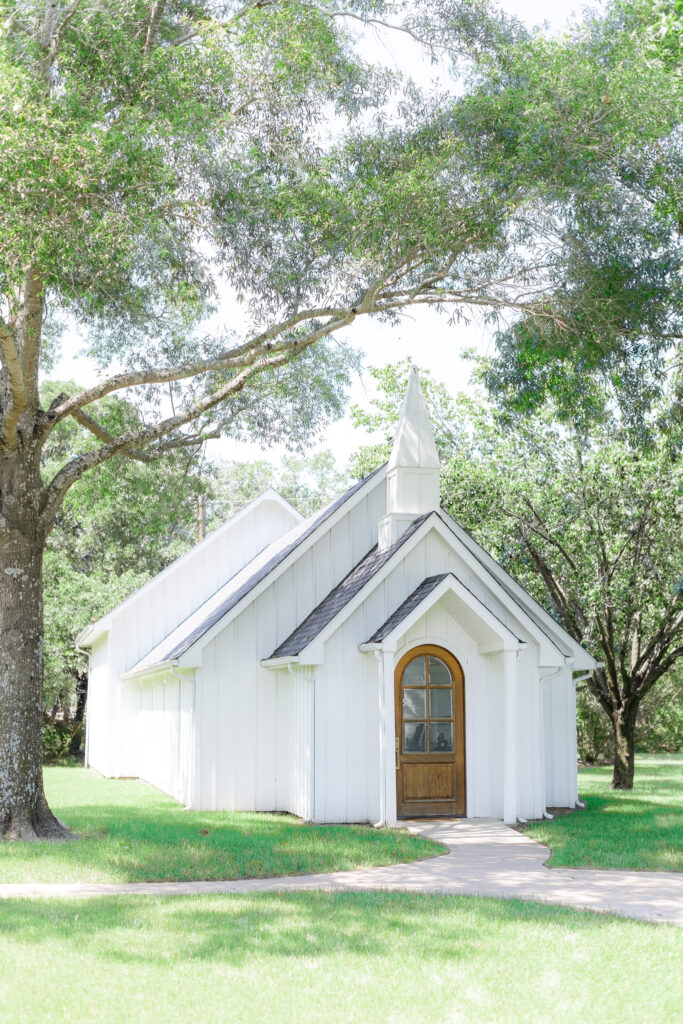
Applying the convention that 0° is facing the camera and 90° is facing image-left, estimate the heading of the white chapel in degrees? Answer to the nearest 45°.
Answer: approximately 315°

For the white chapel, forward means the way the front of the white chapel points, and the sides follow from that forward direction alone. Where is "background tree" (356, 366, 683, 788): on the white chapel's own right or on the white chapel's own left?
on the white chapel's own left
